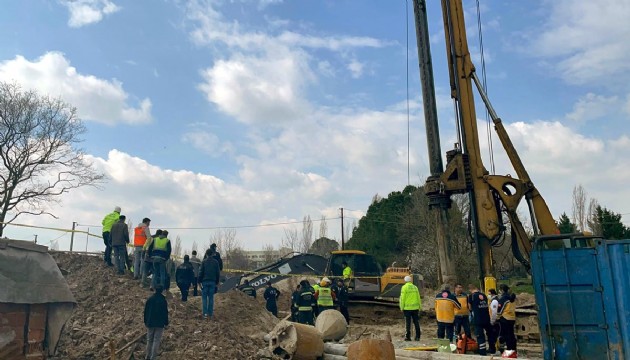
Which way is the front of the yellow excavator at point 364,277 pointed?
to the viewer's left

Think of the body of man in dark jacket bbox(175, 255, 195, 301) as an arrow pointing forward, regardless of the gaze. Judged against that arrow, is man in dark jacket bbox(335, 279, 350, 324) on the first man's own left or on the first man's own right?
on the first man's own right

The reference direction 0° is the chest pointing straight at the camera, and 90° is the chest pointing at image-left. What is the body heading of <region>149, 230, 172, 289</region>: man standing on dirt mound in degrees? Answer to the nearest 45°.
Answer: approximately 225°

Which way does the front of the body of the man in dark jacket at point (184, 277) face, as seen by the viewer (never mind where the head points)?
away from the camera

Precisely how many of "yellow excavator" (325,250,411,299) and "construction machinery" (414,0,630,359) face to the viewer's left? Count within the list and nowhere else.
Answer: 2

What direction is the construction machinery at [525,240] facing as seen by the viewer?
to the viewer's left

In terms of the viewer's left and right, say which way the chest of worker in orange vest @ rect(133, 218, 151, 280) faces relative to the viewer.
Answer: facing away from the viewer and to the right of the viewer

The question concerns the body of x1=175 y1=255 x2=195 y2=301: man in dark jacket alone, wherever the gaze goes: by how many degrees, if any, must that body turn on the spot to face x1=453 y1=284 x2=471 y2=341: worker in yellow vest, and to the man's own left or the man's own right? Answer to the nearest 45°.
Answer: approximately 135° to the man's own right

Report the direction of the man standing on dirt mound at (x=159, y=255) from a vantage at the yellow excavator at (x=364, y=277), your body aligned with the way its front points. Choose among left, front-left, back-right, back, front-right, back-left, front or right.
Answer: front-left

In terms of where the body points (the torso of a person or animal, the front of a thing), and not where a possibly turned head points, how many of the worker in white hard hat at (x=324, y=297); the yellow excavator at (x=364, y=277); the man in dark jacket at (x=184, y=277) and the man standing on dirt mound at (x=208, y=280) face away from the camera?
3

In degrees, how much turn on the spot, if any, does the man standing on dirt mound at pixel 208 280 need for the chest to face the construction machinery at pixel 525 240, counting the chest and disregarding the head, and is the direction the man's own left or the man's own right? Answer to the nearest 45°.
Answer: approximately 90° to the man's own right

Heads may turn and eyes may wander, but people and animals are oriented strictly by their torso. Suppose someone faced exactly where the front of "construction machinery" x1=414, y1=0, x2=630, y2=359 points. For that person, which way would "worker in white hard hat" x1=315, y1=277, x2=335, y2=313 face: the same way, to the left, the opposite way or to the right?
to the right

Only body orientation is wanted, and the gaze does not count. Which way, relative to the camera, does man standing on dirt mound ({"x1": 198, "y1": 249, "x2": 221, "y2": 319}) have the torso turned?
away from the camera

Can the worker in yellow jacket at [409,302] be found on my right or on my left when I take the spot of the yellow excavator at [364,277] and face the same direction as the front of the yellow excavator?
on my left
